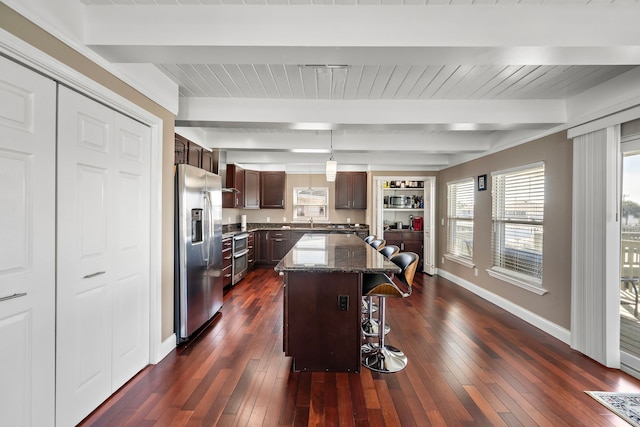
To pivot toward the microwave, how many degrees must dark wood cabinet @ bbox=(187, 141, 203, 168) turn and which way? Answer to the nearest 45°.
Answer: approximately 45° to its left

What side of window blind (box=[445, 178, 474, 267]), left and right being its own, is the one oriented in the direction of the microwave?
right

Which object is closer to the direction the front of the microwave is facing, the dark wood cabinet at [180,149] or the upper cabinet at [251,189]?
the dark wood cabinet

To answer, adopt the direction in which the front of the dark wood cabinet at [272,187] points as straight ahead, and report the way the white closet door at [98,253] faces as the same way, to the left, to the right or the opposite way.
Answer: to the left

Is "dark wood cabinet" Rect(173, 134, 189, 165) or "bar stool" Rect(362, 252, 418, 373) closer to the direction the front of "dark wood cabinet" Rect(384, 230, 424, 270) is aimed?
the bar stool

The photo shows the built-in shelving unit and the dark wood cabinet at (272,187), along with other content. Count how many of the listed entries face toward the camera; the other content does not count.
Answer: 2

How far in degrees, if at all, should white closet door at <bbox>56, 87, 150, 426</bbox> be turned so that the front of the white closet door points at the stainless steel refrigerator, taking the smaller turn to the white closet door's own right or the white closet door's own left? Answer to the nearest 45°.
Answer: approximately 90° to the white closet door's own left

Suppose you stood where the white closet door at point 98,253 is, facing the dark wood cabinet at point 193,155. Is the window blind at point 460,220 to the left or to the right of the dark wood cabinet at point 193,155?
right

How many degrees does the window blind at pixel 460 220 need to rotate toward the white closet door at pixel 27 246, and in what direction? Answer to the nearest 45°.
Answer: approximately 45° to its left

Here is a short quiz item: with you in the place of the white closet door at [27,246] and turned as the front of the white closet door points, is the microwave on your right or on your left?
on your left

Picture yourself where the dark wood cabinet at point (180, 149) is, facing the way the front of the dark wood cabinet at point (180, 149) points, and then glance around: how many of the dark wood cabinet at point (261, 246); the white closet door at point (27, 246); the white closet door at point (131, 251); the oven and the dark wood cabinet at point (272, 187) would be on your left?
3

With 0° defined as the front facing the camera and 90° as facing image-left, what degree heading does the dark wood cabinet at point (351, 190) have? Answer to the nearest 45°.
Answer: approximately 0°
